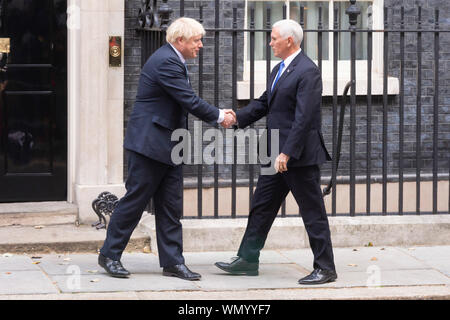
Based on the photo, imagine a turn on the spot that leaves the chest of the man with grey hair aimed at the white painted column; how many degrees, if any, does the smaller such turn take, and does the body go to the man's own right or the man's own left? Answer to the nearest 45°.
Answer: approximately 45° to the man's own right

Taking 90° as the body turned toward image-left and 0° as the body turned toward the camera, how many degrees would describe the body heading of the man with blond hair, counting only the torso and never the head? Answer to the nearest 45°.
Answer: approximately 270°

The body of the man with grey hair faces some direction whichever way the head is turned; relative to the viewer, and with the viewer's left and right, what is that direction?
facing to the left of the viewer

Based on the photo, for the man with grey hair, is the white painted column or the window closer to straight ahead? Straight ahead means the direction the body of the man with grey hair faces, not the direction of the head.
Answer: the white painted column

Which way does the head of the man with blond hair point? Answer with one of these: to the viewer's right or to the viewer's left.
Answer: to the viewer's right

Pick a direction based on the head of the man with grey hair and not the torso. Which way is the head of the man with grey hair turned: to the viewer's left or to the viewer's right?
to the viewer's left
